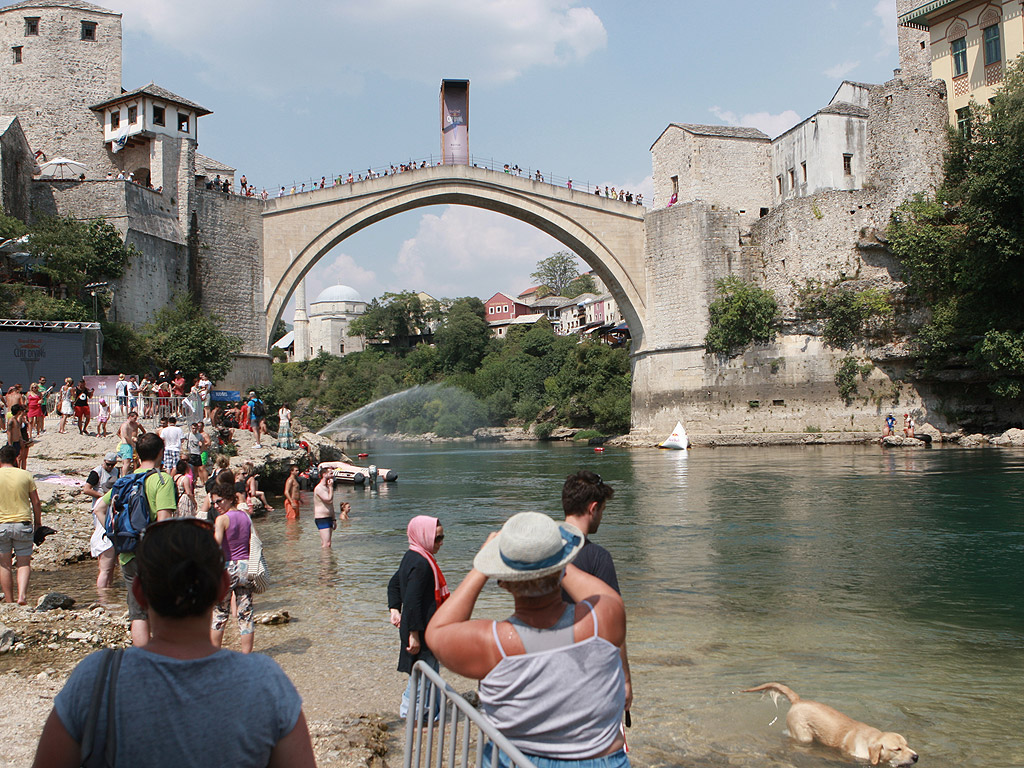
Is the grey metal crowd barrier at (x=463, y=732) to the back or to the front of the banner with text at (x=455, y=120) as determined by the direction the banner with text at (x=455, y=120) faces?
to the front

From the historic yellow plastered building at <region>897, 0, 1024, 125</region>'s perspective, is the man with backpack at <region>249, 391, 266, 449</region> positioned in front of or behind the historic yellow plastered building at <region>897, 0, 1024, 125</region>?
in front

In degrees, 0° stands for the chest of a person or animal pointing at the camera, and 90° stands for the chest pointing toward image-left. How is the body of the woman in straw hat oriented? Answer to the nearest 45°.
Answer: approximately 180°

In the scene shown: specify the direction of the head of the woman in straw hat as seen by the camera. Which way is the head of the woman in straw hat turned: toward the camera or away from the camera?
away from the camera

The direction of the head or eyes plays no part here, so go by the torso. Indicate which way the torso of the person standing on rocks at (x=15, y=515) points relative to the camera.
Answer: away from the camera

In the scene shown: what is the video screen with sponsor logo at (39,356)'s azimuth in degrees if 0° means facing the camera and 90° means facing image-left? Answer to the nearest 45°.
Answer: approximately 0°

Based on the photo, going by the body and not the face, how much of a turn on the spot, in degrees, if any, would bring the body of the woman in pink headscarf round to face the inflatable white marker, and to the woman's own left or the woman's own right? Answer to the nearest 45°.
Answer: approximately 90° to the woman's own left

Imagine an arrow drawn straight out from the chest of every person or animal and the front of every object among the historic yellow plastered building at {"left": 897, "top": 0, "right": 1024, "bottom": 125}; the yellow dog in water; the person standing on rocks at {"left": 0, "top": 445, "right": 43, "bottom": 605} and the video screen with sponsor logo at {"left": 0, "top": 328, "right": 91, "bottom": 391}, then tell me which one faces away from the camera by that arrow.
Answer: the person standing on rocks
